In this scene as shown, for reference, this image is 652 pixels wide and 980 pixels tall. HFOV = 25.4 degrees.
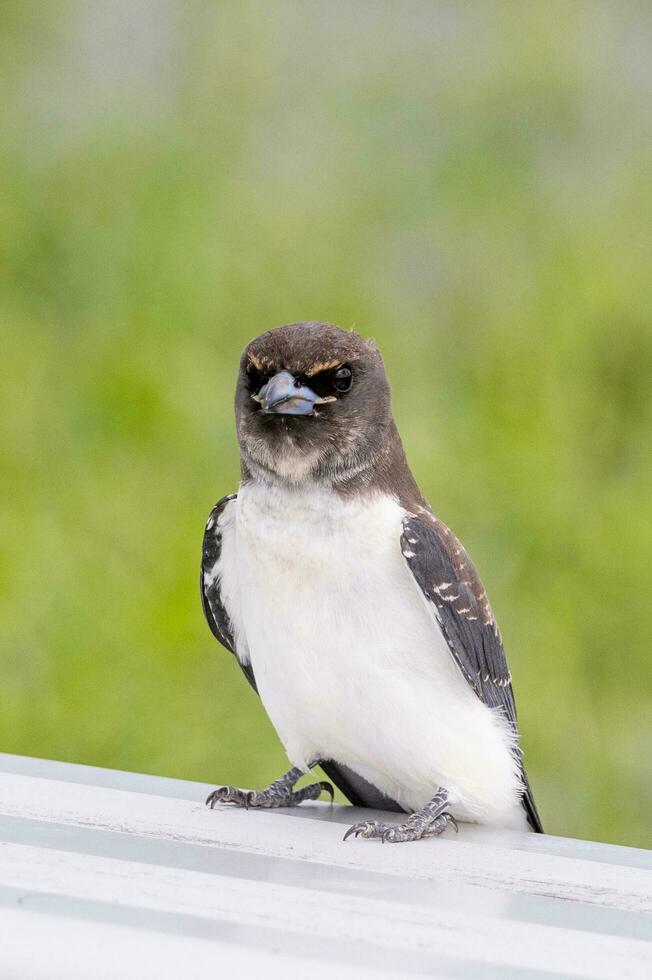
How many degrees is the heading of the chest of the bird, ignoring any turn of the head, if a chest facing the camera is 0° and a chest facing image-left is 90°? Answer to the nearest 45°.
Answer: approximately 45°
